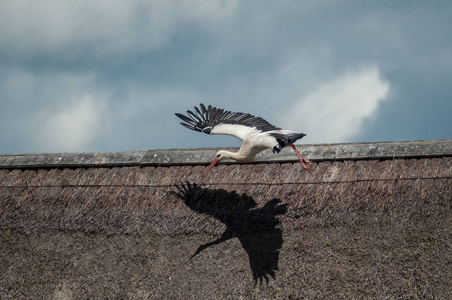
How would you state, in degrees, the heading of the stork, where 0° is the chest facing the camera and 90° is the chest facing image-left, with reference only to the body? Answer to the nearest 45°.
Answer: approximately 90°
